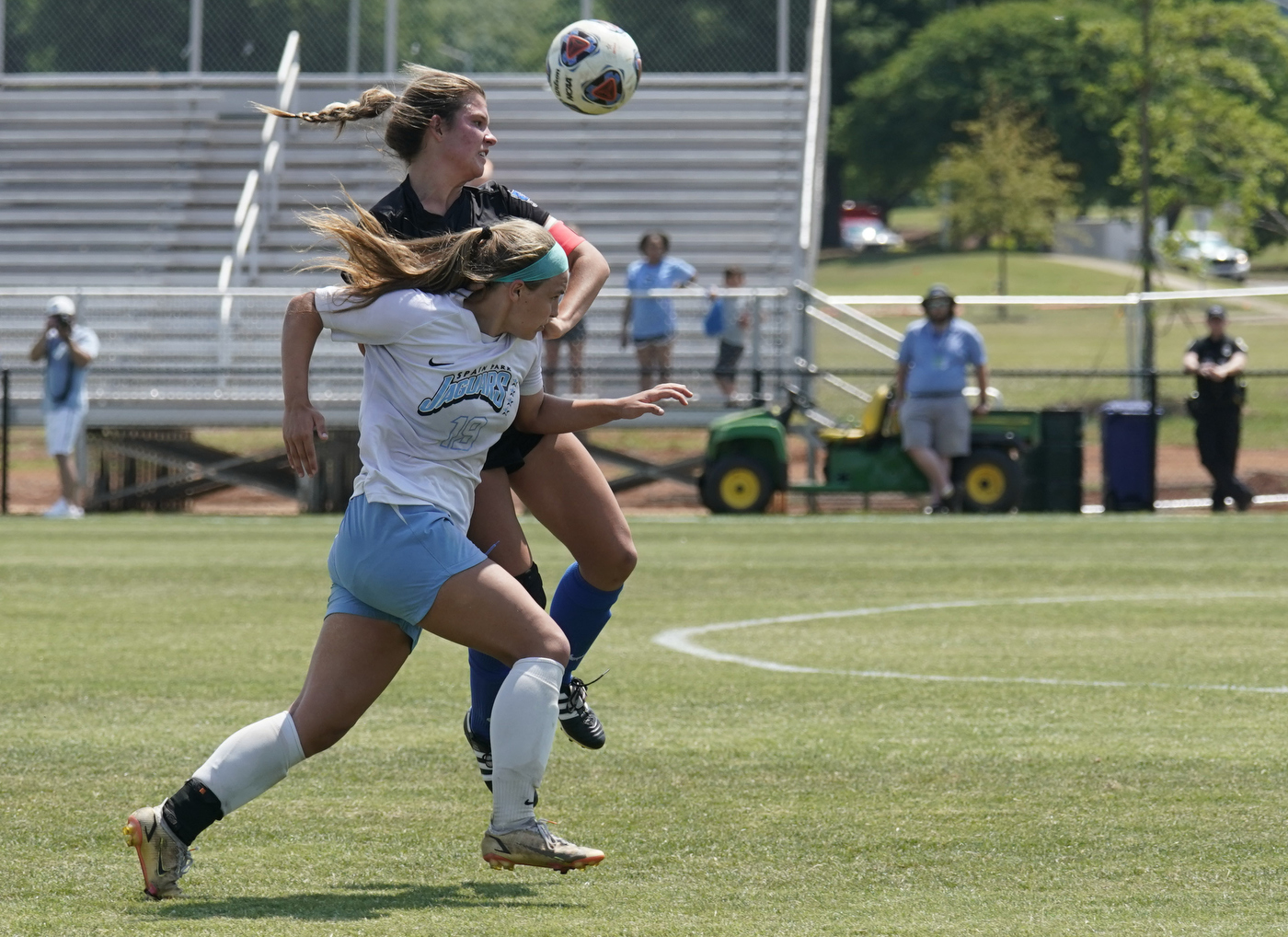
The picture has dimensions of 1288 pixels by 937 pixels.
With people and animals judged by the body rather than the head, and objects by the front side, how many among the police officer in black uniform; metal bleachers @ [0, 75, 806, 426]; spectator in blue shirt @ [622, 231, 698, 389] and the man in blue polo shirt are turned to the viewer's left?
0

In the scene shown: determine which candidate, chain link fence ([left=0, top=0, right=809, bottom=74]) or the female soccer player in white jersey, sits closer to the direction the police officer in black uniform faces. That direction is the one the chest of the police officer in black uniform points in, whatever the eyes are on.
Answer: the female soccer player in white jersey

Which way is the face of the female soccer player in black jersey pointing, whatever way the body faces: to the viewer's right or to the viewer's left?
to the viewer's right

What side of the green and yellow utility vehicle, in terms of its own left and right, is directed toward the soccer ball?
left

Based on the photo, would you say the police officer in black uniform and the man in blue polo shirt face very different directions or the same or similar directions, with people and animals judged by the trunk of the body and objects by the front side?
same or similar directions

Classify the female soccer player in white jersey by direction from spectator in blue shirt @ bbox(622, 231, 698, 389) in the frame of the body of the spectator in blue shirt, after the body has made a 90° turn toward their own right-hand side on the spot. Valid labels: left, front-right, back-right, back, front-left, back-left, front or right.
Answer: left

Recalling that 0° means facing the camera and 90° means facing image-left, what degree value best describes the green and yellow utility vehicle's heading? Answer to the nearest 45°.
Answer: approximately 90°

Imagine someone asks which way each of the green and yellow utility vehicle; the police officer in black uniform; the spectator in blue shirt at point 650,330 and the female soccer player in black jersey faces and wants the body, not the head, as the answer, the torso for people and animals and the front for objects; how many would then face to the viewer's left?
1

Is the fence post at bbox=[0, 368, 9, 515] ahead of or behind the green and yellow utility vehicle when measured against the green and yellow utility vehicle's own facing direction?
ahead

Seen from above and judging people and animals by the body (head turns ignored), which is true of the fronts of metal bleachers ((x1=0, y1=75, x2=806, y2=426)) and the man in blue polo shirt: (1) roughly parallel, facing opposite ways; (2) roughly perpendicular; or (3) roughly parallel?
roughly parallel

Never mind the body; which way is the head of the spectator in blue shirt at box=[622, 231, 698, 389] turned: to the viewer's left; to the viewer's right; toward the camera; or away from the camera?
toward the camera

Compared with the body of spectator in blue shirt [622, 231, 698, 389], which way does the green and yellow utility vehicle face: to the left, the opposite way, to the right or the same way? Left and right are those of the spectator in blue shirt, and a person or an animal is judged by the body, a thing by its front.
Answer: to the right

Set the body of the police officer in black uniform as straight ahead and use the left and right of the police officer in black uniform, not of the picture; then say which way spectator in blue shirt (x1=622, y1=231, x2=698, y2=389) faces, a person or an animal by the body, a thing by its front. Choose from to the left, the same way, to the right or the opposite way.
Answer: the same way

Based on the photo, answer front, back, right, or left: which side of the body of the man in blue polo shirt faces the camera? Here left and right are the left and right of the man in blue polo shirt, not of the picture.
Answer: front

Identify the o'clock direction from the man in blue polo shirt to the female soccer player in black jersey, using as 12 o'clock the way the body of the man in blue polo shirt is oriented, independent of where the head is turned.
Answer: The female soccer player in black jersey is roughly at 12 o'clock from the man in blue polo shirt.

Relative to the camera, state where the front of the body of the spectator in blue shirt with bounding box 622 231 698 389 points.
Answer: toward the camera

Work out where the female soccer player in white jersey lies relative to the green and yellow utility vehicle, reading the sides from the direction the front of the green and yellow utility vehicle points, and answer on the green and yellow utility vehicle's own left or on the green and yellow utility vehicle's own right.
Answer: on the green and yellow utility vehicle's own left

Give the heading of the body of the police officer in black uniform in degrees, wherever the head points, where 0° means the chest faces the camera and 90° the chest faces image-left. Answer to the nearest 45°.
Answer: approximately 0°
